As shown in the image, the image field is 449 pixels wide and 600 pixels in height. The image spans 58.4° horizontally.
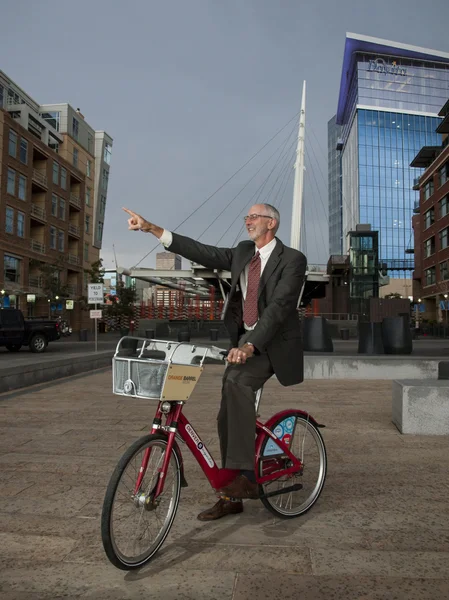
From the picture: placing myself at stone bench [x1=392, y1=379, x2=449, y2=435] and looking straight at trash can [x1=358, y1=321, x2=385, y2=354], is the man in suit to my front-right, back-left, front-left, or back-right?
back-left

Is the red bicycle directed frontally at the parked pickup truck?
no

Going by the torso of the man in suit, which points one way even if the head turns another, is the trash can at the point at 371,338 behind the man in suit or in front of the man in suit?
behind

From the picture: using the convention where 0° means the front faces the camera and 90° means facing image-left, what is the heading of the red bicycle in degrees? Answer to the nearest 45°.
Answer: approximately 45°

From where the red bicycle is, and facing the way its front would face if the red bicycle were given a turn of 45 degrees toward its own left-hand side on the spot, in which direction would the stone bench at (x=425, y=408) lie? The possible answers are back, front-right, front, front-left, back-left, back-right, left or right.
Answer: back-left

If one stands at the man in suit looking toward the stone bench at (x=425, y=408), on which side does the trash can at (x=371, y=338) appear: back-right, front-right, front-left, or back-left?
front-left

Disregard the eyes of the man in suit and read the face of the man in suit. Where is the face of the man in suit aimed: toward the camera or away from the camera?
toward the camera

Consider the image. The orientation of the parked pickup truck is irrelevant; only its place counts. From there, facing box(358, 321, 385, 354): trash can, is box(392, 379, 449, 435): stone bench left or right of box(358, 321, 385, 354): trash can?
right

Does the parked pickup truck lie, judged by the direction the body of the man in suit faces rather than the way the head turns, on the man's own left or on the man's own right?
on the man's own right

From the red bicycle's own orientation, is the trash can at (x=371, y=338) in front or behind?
behind
